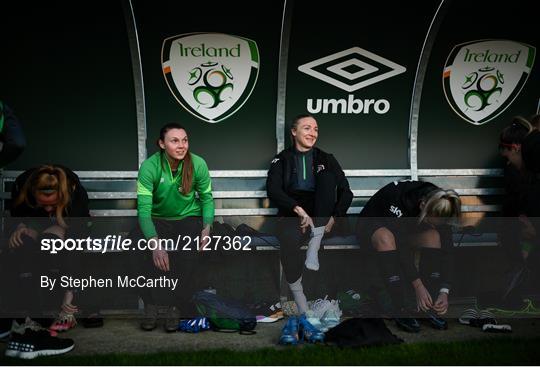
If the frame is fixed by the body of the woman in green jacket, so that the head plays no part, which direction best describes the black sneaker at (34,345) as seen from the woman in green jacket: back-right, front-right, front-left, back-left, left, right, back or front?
front-right

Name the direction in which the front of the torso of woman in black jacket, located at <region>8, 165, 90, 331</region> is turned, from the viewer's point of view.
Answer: toward the camera

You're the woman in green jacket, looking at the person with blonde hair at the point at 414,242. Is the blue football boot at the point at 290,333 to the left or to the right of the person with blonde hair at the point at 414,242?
right

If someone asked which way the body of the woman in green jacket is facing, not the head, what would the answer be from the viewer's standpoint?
toward the camera

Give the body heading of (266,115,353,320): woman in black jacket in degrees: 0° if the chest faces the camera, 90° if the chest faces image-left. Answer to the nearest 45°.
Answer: approximately 0°

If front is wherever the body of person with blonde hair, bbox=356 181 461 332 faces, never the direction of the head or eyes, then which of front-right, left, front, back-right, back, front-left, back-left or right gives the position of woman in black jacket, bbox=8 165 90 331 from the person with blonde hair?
back-right

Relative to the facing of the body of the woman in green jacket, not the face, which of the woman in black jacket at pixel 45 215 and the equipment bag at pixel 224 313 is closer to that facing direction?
the equipment bag

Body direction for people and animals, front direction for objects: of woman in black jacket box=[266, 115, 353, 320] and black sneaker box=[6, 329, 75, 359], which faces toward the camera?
the woman in black jacket

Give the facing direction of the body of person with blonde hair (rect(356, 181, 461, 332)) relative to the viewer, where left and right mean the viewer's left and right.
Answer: facing the viewer and to the right of the viewer

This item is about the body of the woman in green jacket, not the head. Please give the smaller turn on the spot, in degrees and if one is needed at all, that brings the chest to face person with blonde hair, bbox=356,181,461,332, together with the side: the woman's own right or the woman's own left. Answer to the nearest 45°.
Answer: approximately 90° to the woman's own left

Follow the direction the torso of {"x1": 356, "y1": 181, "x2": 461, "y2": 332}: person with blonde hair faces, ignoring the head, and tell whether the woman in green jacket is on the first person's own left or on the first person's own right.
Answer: on the first person's own right

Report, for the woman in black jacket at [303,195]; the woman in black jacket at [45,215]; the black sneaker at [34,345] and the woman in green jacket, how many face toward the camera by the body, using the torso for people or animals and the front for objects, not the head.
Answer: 3

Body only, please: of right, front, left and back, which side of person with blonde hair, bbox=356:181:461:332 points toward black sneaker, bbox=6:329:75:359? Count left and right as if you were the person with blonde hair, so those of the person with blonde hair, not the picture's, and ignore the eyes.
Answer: right

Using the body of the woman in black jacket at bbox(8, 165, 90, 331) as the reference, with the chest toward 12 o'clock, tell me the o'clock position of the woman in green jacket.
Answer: The woman in green jacket is roughly at 9 o'clock from the woman in black jacket.

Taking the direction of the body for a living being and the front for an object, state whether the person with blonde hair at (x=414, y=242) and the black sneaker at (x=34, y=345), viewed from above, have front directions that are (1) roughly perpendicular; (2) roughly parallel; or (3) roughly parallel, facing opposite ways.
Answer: roughly perpendicular

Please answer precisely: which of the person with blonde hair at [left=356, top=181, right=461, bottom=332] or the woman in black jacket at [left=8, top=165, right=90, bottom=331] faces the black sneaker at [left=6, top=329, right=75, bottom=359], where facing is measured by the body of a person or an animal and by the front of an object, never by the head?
the woman in black jacket
